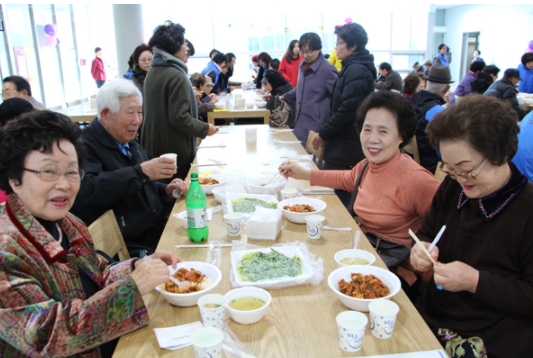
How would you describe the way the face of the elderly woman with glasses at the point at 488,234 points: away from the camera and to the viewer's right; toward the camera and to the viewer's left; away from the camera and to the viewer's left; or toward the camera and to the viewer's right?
toward the camera and to the viewer's left

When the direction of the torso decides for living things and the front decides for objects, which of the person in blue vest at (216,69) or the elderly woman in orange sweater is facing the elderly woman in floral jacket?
the elderly woman in orange sweater

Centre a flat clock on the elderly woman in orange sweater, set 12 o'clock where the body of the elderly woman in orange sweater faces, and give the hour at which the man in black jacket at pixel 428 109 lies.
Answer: The man in black jacket is roughly at 5 o'clock from the elderly woman in orange sweater.

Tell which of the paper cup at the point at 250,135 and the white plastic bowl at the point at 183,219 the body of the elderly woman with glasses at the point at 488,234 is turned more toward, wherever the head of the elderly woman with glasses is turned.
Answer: the white plastic bowl

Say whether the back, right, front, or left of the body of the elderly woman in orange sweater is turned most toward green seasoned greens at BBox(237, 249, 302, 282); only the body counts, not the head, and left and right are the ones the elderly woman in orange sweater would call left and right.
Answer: front

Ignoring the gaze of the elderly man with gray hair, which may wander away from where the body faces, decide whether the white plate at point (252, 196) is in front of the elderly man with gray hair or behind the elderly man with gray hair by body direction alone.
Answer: in front

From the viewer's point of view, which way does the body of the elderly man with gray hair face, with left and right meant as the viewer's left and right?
facing the viewer and to the right of the viewer

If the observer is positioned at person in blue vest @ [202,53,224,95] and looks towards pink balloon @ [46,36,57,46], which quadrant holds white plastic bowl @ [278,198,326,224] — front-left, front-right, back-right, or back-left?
back-left
